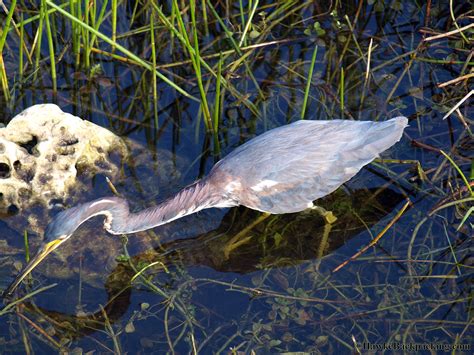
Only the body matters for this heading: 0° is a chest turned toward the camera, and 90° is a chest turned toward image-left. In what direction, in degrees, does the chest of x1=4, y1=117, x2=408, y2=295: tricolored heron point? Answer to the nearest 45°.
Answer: approximately 90°

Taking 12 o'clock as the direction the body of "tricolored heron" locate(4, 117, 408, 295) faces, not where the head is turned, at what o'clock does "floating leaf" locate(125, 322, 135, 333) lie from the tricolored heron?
The floating leaf is roughly at 11 o'clock from the tricolored heron.

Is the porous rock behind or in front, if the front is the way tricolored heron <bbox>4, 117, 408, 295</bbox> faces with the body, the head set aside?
in front

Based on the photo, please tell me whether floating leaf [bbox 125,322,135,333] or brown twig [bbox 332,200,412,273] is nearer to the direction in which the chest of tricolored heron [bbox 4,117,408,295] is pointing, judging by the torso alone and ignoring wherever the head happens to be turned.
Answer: the floating leaf

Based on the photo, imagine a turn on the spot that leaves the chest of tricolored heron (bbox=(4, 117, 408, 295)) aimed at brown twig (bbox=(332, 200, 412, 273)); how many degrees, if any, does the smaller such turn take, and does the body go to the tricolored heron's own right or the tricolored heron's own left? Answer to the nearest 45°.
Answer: approximately 135° to the tricolored heron's own left
